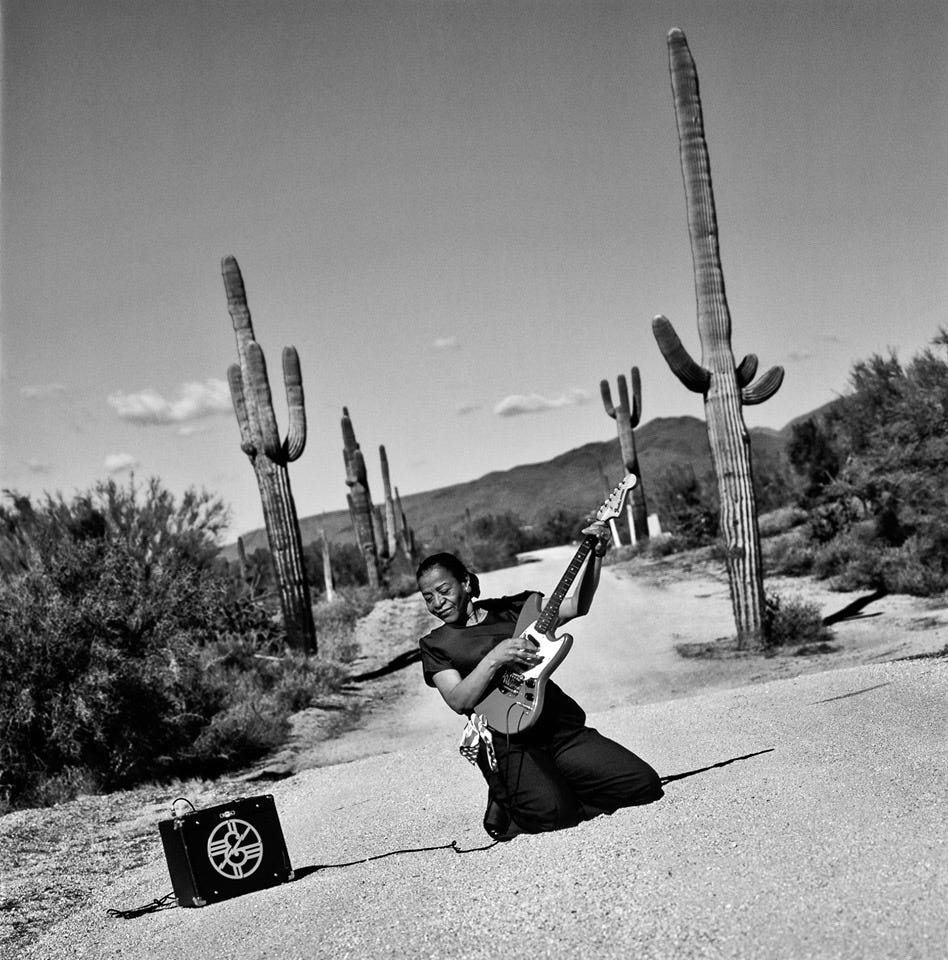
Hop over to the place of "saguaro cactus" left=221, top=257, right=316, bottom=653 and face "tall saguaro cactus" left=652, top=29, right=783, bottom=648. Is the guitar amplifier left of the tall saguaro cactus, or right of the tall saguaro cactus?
right

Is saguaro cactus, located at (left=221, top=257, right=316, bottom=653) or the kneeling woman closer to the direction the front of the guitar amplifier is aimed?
the kneeling woman

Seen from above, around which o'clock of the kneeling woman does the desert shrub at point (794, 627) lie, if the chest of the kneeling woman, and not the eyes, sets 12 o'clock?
The desert shrub is roughly at 8 o'clock from the kneeling woman.

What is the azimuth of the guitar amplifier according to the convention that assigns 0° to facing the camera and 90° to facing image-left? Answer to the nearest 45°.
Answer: approximately 315°

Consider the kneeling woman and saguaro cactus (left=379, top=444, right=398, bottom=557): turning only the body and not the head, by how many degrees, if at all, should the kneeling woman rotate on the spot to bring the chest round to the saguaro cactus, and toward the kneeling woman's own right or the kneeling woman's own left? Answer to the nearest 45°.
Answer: approximately 135° to the kneeling woman's own left

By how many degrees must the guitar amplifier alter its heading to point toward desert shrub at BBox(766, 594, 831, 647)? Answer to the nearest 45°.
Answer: approximately 90° to its left

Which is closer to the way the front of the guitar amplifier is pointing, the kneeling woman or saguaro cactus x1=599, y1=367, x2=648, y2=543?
the kneeling woman
